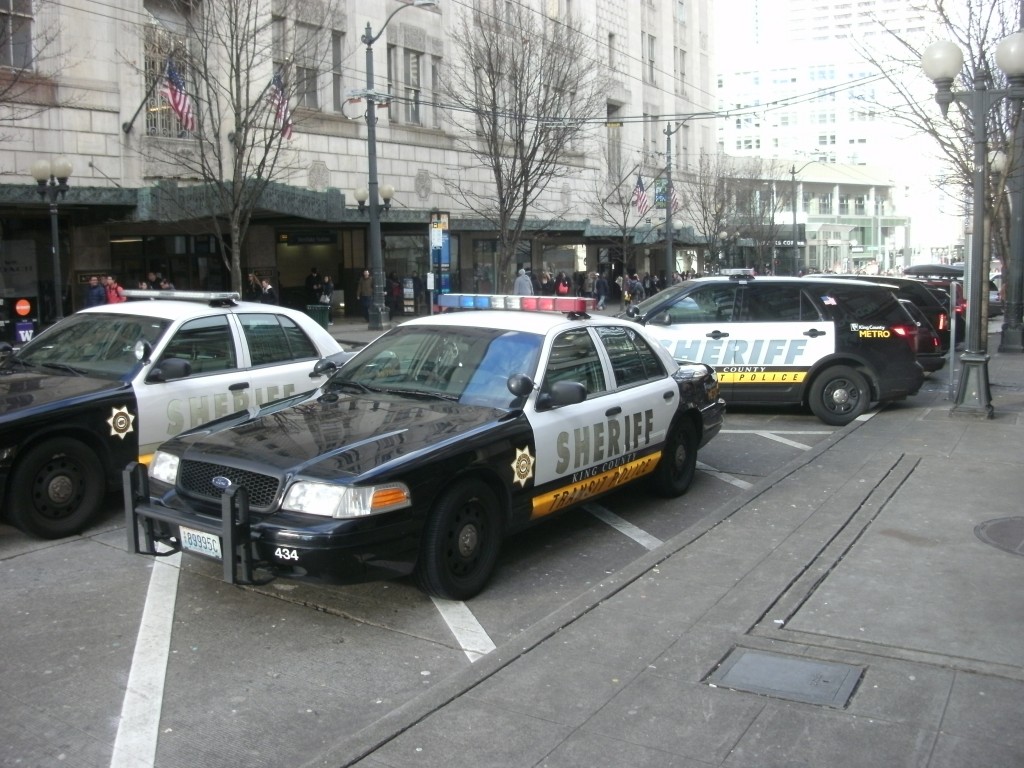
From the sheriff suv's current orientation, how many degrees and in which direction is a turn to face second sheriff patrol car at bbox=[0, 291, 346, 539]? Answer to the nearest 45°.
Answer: approximately 45° to its left

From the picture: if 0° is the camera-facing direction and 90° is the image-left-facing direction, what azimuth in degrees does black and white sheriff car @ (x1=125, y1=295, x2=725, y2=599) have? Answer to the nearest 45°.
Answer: approximately 45°

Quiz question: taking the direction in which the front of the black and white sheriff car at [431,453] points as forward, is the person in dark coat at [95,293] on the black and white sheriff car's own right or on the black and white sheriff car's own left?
on the black and white sheriff car's own right

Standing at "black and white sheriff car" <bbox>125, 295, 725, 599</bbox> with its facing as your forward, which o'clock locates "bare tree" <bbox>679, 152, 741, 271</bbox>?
The bare tree is roughly at 5 o'clock from the black and white sheriff car.

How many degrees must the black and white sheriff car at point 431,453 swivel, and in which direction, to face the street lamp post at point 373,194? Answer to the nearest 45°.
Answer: approximately 135° to its right

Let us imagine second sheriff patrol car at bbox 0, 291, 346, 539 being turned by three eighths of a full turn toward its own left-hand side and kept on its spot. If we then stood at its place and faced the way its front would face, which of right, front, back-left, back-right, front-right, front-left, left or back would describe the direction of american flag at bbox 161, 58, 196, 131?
left

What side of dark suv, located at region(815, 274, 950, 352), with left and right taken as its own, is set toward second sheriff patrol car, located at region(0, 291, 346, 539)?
left

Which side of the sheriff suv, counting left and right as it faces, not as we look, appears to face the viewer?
left

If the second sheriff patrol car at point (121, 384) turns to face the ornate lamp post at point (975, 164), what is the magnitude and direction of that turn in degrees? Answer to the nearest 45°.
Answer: approximately 135° to its left

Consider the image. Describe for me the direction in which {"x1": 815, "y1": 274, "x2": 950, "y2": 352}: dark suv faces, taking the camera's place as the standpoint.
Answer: facing away from the viewer and to the left of the viewer
